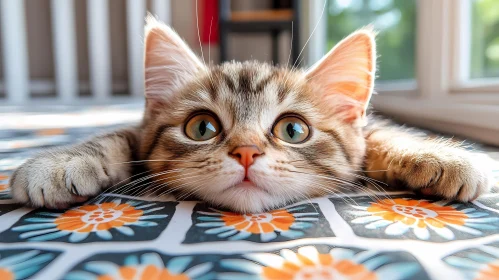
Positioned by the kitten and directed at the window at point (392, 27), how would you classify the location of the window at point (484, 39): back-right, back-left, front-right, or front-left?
front-right

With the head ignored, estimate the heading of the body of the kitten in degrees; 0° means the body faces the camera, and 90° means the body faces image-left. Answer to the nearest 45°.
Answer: approximately 0°

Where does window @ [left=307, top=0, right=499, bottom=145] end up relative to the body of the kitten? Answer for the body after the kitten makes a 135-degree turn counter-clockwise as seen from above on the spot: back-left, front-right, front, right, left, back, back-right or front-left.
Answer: front

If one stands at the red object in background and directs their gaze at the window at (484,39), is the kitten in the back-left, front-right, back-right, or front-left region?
front-right

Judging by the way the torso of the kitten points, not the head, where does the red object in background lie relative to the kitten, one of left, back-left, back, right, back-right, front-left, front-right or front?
back

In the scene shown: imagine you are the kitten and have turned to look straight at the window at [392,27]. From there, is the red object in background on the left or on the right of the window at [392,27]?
left

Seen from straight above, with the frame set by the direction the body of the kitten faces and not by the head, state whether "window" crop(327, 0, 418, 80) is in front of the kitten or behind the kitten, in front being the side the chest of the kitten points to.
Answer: behind
